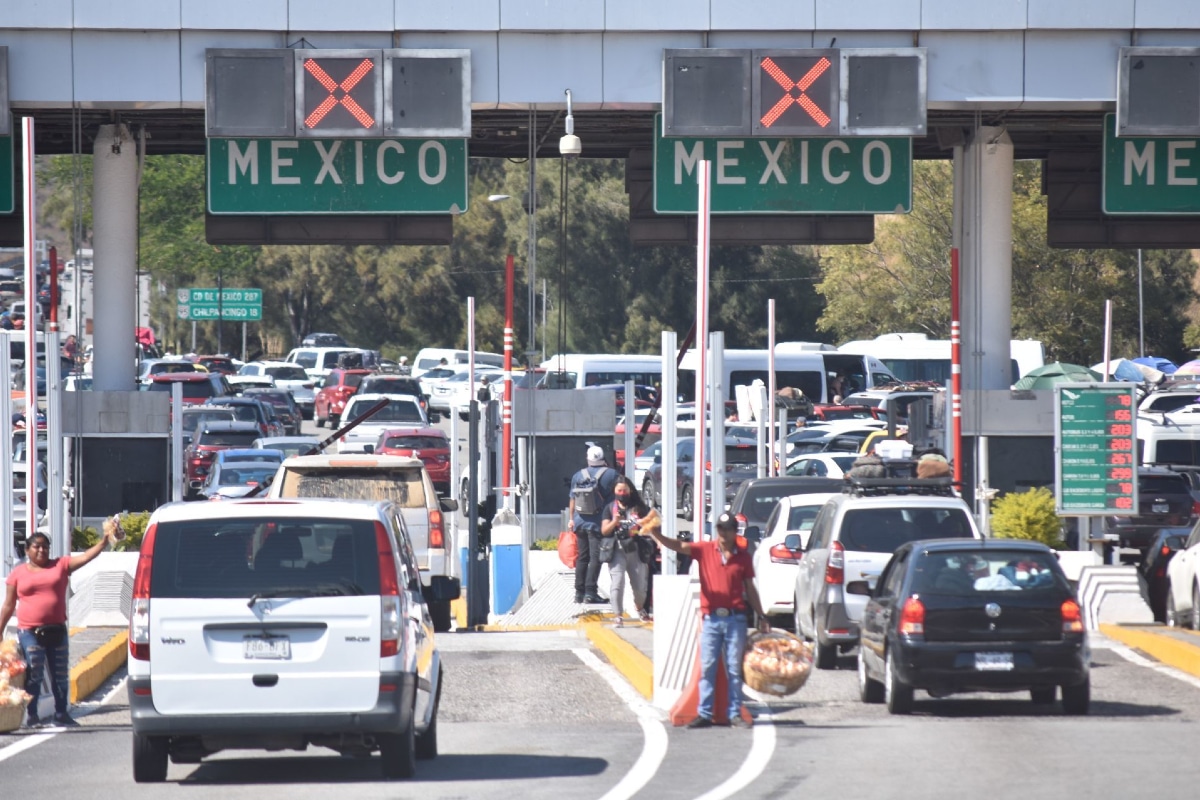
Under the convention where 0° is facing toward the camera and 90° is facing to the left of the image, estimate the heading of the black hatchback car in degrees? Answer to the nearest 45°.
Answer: approximately 180°

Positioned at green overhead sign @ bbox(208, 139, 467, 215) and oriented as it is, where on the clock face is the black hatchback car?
The black hatchback car is roughly at 11 o'clock from the green overhead sign.

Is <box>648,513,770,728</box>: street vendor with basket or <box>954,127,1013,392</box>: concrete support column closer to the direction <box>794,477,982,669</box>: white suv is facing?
the concrete support column

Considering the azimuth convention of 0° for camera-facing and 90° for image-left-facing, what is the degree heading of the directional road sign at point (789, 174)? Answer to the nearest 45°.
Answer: approximately 0°

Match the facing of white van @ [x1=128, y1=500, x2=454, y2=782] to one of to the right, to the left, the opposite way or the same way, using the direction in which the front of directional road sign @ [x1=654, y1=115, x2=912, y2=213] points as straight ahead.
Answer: the opposite way

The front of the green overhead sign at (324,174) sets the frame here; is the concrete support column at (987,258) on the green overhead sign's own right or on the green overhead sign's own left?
on the green overhead sign's own left

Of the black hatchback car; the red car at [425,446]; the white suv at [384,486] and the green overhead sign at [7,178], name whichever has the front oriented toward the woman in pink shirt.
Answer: the green overhead sign

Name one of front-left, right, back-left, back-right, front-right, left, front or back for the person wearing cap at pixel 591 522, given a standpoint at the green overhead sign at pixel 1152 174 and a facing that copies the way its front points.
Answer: front-right

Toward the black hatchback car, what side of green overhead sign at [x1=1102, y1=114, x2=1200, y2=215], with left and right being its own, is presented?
front

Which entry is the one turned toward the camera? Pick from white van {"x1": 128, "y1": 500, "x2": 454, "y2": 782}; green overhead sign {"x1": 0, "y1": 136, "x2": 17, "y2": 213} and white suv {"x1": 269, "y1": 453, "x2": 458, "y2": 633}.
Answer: the green overhead sign

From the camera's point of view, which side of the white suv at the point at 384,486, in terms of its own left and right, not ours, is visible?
back

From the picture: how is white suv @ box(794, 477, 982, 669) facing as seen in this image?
away from the camera

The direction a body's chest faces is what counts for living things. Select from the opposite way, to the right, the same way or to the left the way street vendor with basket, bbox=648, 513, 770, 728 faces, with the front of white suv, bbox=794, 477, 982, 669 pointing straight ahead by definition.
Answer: the opposite way

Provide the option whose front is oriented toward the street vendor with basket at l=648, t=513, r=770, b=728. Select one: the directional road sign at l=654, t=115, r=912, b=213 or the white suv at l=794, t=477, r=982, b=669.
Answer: the directional road sign

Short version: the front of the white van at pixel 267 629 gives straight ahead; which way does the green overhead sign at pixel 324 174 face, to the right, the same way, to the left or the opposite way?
the opposite way

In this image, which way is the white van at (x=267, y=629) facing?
away from the camera
